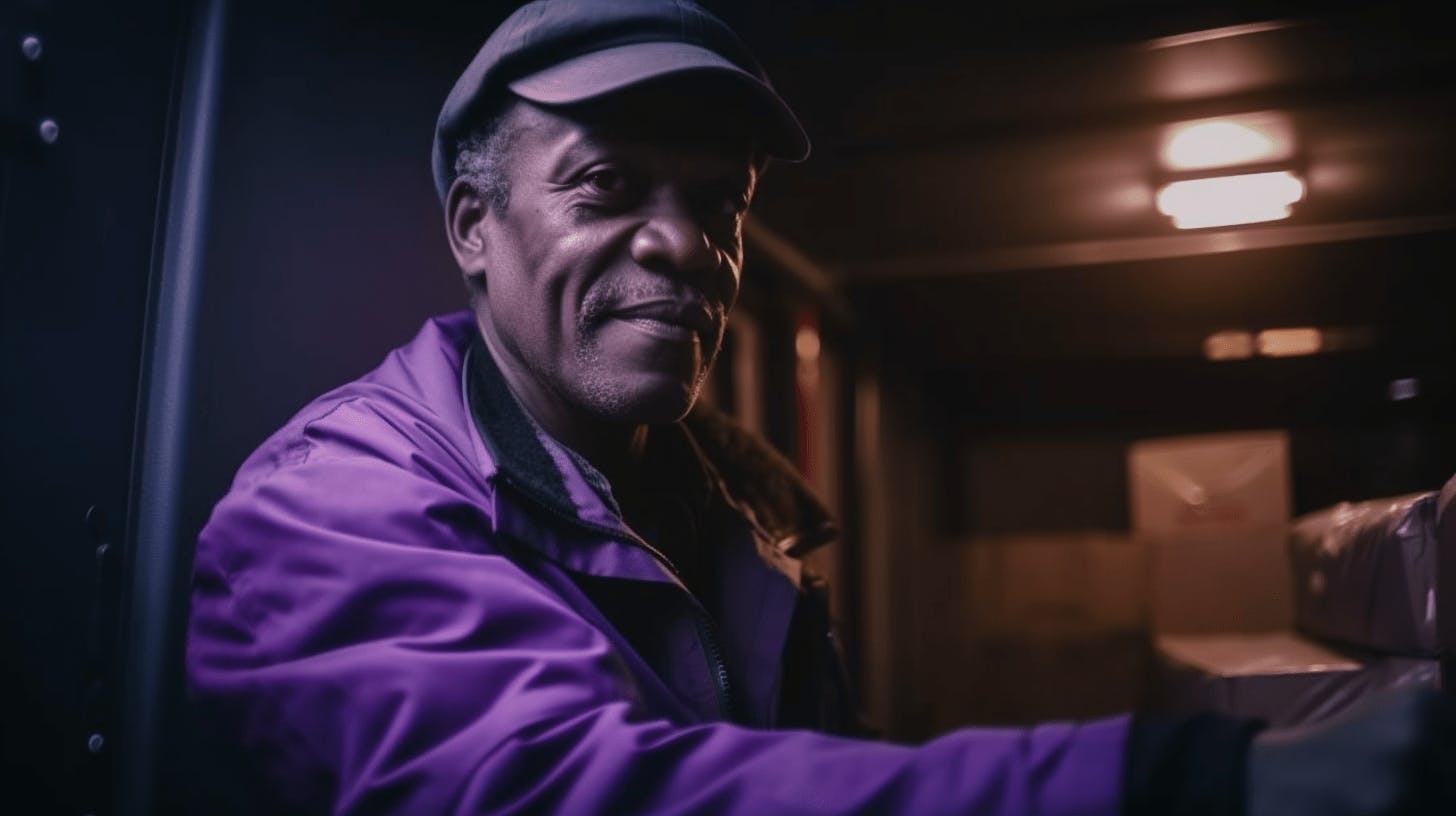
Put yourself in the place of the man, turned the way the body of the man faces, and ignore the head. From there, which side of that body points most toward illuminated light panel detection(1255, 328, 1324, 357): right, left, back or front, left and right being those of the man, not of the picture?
left

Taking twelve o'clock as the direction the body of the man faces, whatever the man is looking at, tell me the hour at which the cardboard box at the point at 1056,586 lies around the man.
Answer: The cardboard box is roughly at 8 o'clock from the man.

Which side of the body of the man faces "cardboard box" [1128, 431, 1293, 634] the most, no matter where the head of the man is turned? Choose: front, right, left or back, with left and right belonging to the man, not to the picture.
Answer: left

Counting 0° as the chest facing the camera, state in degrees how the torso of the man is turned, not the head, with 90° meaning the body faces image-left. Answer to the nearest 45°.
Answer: approximately 315°

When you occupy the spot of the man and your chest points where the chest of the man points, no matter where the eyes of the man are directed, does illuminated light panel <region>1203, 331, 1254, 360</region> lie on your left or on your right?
on your left

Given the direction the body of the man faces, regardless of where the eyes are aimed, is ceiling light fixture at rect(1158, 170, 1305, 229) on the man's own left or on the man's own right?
on the man's own left

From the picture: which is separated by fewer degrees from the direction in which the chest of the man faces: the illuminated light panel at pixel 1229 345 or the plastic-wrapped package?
the plastic-wrapped package
